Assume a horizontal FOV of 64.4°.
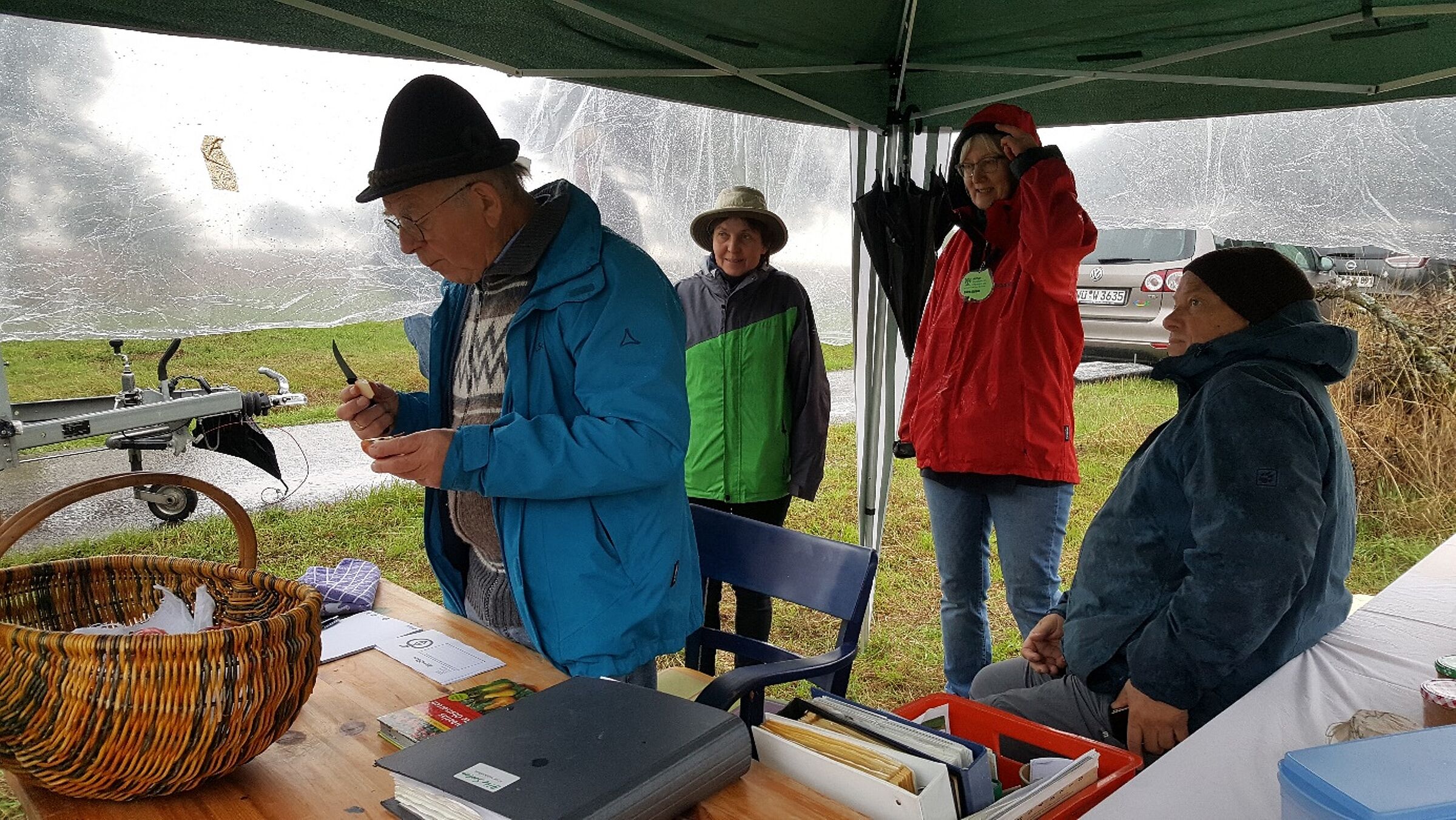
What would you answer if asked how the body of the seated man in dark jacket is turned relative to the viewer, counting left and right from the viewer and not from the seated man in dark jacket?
facing to the left of the viewer

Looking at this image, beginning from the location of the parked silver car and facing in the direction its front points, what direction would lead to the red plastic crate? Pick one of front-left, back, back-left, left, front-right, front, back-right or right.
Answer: back-right

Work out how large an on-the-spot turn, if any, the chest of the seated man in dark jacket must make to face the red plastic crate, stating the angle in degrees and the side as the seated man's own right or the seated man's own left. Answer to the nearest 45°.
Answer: approximately 45° to the seated man's own left

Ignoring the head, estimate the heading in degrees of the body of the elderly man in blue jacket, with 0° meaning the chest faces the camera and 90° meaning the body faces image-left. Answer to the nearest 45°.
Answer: approximately 45°

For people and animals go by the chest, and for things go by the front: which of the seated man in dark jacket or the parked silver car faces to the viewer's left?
the seated man in dark jacket

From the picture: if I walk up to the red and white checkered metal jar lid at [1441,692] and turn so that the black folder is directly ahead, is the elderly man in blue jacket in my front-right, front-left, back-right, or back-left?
front-right

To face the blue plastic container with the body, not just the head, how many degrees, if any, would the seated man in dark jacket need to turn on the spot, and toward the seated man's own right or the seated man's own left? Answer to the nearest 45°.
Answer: approximately 90° to the seated man's own left

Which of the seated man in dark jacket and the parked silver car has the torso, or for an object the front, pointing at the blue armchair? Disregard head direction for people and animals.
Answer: the seated man in dark jacket

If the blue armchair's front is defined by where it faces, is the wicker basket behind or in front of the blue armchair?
in front

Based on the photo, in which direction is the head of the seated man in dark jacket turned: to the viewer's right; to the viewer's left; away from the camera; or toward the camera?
to the viewer's left

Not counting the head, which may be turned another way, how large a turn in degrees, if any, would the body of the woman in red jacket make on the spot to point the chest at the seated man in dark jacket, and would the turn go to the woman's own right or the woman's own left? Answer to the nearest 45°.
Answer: approximately 45° to the woman's own left

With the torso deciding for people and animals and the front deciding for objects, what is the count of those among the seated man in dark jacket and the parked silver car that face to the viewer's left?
1

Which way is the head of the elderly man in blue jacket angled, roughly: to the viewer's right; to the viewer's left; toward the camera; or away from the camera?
to the viewer's left

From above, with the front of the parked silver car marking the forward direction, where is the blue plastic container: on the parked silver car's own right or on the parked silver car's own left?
on the parked silver car's own right

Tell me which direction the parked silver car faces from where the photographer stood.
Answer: facing away from the viewer and to the right of the viewer

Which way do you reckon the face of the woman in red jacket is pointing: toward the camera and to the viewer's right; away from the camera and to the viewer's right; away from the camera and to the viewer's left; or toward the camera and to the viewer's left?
toward the camera and to the viewer's left
